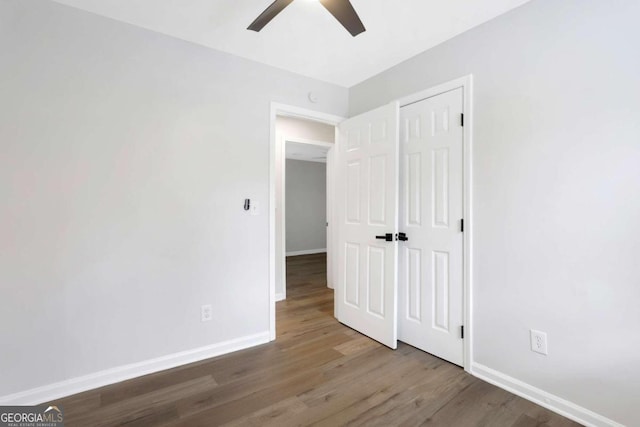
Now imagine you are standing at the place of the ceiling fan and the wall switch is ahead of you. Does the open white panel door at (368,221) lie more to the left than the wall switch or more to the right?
right

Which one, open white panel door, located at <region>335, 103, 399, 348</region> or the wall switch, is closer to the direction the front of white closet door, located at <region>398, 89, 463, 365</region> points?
the wall switch

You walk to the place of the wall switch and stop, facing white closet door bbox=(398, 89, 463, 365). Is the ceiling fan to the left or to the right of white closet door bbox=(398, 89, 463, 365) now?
right

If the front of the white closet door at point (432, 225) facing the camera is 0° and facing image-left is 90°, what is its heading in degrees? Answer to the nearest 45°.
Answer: approximately 45°

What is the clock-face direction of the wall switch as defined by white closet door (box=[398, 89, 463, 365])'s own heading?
The wall switch is roughly at 1 o'clock from the white closet door.
